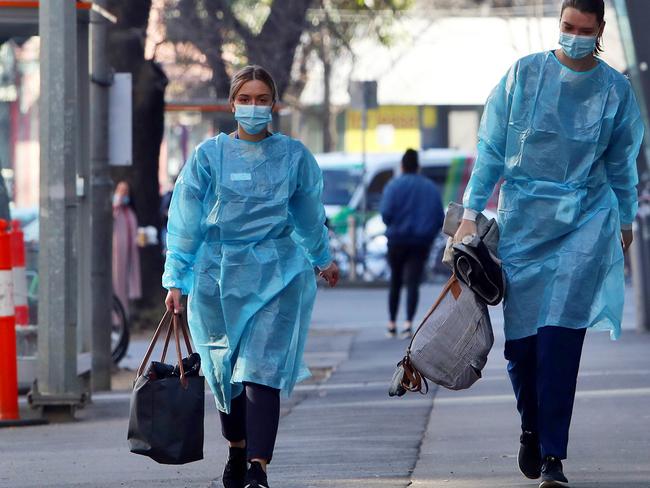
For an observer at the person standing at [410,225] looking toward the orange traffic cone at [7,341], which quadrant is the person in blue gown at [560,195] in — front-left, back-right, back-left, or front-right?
front-left

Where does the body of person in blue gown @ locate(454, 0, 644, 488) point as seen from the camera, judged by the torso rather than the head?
toward the camera

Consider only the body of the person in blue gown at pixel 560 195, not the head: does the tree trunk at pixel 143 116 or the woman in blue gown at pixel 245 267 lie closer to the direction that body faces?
the woman in blue gown

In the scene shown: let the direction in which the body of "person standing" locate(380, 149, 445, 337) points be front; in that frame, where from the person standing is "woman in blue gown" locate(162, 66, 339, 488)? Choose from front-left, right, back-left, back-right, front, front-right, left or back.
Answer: back

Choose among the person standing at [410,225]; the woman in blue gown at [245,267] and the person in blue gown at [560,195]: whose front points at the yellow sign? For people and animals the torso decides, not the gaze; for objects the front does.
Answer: the person standing

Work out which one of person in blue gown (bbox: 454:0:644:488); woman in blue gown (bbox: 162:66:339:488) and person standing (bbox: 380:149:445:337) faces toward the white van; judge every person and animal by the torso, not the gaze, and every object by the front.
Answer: the person standing

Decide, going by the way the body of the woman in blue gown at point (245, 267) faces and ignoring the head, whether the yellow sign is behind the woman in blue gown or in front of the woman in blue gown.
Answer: behind

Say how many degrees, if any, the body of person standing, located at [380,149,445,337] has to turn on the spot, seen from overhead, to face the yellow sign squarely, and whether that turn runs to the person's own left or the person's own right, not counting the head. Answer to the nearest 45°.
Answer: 0° — they already face it

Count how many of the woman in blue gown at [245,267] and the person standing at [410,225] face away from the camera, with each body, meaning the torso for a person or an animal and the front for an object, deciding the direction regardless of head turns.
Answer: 1

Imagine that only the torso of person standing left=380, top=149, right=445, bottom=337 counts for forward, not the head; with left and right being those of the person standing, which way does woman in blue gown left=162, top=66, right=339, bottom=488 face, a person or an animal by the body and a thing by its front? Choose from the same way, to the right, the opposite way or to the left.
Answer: the opposite way

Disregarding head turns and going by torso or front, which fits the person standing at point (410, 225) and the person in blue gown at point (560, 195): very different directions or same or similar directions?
very different directions

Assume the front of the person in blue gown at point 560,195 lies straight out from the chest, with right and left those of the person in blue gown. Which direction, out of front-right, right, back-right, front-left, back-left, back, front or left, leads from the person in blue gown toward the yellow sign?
back

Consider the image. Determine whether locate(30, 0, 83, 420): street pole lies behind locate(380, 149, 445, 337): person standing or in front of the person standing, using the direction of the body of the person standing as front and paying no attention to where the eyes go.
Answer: behind

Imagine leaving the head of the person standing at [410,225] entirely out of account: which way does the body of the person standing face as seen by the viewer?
away from the camera

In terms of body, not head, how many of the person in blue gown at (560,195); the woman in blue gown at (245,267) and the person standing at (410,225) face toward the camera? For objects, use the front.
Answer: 2
